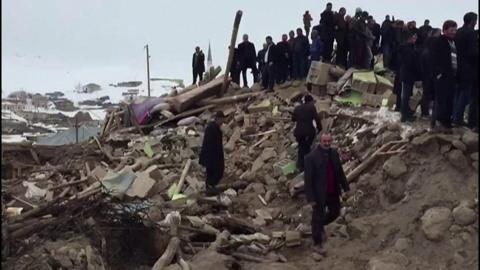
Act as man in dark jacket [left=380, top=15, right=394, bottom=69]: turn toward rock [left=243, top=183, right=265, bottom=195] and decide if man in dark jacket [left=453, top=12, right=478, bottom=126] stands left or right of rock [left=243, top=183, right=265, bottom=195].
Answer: left

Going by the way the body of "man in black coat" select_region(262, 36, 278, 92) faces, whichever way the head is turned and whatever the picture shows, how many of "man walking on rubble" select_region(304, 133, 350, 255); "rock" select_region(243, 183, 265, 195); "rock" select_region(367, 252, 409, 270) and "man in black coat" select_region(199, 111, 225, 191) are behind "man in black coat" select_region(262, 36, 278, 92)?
0

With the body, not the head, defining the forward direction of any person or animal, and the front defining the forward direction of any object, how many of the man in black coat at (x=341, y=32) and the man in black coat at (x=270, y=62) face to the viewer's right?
0

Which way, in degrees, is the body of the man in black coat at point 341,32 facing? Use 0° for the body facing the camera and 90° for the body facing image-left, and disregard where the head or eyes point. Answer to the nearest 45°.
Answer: approximately 45°

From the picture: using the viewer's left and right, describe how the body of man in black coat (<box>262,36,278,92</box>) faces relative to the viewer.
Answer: facing the viewer and to the left of the viewer
